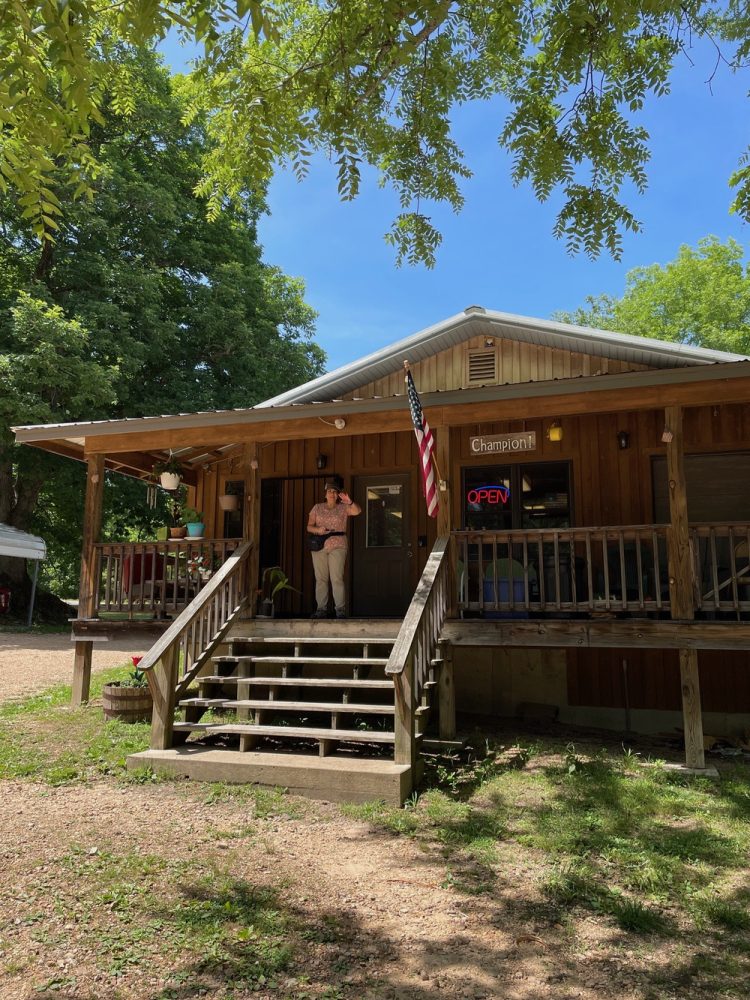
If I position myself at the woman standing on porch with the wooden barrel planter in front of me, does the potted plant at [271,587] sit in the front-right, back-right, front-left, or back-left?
front-right

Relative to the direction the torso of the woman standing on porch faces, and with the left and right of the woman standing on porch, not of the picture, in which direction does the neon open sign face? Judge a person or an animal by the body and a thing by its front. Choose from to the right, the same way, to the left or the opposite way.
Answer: the same way

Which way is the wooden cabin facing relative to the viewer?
toward the camera

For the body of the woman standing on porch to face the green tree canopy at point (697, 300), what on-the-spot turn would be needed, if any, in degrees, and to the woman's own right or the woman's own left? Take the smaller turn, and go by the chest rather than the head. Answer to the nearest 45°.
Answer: approximately 135° to the woman's own left

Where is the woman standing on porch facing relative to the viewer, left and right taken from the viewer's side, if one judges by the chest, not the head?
facing the viewer

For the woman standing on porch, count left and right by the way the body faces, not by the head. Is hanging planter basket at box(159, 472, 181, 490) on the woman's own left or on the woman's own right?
on the woman's own right

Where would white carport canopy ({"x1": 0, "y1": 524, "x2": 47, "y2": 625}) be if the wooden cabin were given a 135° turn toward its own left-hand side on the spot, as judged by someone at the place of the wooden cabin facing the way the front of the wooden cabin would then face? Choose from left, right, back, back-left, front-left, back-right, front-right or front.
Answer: left

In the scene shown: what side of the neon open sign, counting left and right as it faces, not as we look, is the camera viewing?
front

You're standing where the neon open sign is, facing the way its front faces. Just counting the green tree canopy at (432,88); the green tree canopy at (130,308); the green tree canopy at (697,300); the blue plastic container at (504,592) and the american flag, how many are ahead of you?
3

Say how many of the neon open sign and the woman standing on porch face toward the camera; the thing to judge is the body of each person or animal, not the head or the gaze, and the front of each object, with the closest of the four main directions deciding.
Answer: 2

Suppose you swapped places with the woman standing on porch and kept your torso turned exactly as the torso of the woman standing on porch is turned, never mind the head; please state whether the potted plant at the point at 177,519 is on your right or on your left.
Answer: on your right

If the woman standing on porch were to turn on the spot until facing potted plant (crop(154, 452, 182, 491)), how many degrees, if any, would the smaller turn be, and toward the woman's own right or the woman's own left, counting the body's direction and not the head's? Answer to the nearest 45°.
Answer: approximately 135° to the woman's own right
